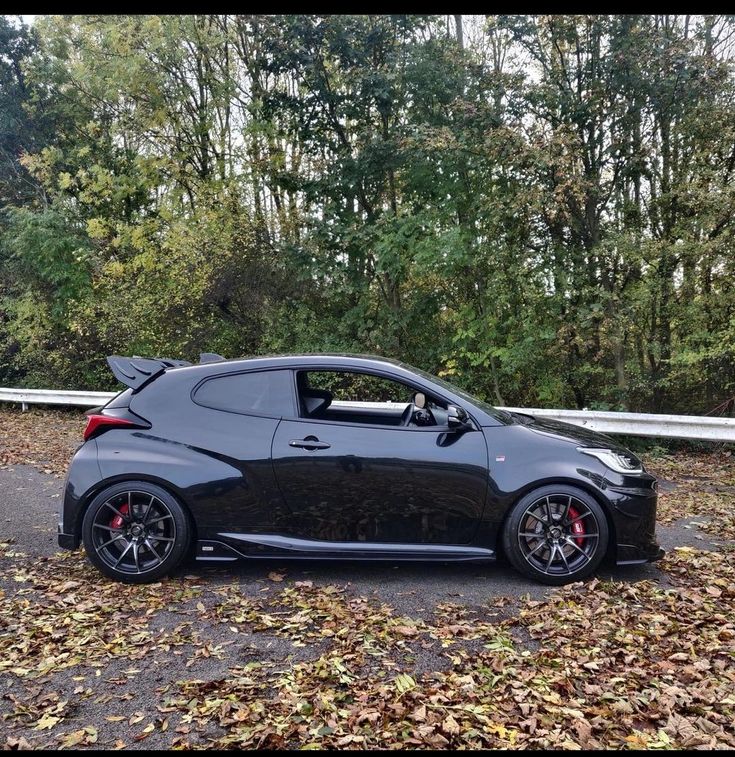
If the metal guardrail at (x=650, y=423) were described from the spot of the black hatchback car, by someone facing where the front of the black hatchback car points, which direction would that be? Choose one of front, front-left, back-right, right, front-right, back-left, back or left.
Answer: front-left

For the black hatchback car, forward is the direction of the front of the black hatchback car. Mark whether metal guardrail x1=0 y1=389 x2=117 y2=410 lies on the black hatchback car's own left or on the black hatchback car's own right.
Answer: on the black hatchback car's own left

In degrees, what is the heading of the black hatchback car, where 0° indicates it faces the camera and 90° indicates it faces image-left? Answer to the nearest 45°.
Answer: approximately 270°
